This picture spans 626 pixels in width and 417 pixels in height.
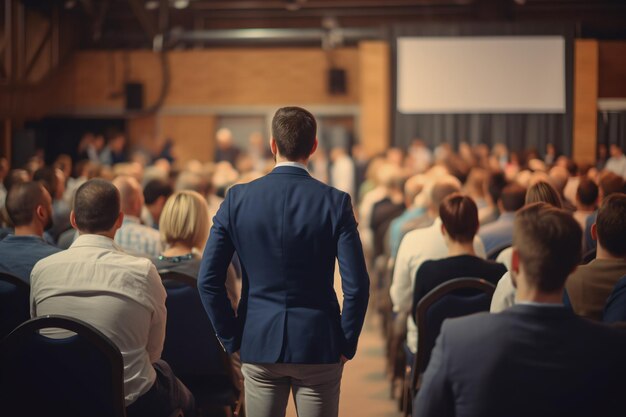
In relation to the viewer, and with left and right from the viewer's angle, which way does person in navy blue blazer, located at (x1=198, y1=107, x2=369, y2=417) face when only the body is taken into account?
facing away from the viewer

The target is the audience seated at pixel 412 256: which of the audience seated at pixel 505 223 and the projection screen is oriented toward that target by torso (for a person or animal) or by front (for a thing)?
the projection screen

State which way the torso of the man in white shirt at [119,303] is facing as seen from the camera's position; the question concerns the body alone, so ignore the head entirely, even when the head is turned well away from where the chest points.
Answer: away from the camera

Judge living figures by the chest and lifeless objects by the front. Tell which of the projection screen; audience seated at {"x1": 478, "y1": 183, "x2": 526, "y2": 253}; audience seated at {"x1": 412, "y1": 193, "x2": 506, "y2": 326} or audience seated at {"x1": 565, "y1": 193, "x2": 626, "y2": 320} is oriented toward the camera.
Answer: the projection screen

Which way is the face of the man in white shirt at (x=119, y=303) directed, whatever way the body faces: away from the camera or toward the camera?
away from the camera

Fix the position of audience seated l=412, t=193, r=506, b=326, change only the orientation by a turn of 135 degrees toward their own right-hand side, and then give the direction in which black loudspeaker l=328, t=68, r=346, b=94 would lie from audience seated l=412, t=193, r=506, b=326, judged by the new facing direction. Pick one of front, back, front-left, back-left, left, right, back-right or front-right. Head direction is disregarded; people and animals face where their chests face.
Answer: back-left

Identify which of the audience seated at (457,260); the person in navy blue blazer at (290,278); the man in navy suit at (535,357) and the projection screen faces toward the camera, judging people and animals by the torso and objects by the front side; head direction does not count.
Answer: the projection screen

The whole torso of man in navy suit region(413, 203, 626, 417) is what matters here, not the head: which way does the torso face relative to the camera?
away from the camera

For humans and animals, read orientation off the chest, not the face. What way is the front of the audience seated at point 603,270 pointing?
away from the camera

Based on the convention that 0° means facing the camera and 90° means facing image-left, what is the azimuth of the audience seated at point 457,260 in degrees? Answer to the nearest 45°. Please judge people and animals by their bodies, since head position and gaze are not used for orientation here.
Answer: approximately 180°

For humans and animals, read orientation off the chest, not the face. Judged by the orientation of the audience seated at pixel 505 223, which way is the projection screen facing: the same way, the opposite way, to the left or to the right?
the opposite way

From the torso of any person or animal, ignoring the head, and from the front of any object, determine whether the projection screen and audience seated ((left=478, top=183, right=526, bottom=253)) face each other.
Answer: yes

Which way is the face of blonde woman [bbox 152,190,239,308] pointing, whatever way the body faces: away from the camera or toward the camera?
away from the camera

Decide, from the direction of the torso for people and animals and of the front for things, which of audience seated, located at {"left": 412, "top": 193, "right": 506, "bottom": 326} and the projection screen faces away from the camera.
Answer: the audience seated

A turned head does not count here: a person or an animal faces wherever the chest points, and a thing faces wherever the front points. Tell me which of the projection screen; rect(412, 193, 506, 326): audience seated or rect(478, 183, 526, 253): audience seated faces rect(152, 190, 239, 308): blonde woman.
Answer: the projection screen

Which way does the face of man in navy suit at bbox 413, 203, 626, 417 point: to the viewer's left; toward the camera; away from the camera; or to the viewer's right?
away from the camera

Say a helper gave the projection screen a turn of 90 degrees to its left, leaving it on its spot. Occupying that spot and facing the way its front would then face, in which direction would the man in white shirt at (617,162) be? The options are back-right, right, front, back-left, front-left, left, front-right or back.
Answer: front-right

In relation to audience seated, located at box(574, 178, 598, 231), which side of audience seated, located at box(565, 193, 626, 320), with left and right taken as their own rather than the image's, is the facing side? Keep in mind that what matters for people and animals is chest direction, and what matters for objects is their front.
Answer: front
